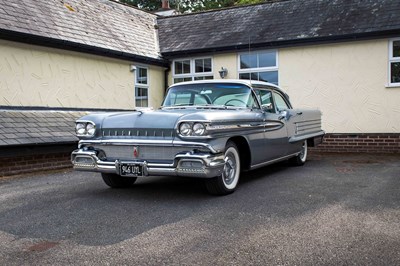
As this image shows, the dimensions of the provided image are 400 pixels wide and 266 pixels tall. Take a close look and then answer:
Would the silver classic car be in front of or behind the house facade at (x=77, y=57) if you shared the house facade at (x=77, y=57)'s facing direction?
in front

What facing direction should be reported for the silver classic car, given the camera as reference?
facing the viewer and to the left of the viewer

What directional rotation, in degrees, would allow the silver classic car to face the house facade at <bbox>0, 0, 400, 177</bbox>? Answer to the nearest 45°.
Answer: approximately 135° to its right

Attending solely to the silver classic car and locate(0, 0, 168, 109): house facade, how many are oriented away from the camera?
0

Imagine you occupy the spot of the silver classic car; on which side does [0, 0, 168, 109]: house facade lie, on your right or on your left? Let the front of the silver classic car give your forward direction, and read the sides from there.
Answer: on your right
